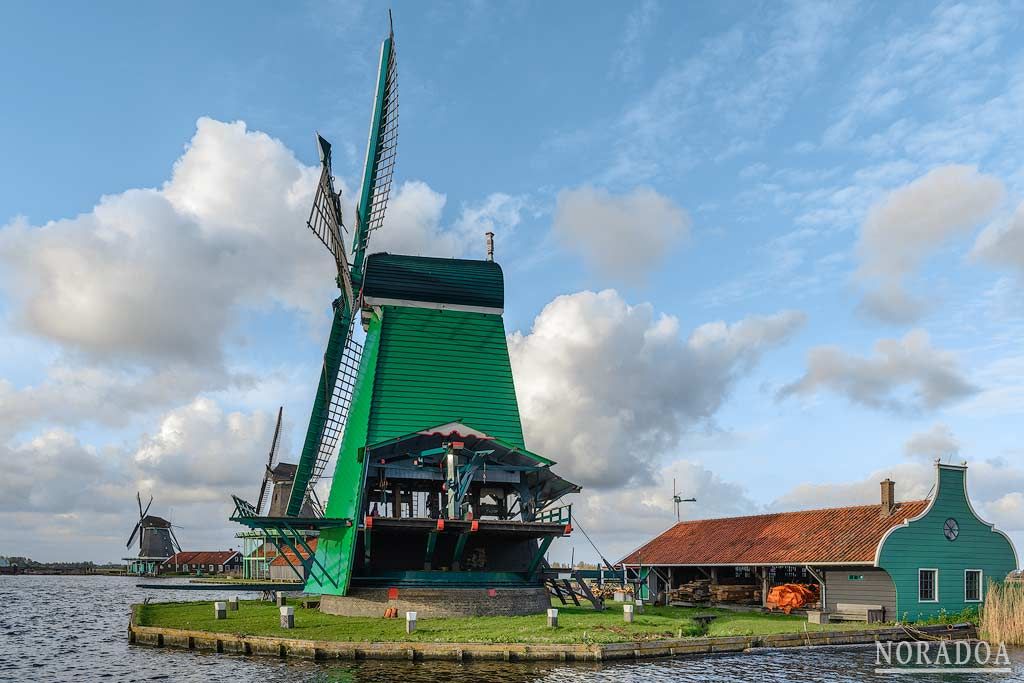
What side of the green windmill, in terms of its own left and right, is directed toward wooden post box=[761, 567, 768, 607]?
back

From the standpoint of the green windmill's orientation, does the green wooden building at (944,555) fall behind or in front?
behind

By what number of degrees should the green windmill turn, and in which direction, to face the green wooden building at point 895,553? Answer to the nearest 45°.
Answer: approximately 180°

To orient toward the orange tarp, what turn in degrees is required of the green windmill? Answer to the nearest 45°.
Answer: approximately 180°

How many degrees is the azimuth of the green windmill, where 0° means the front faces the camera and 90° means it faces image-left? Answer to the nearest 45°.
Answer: approximately 90°

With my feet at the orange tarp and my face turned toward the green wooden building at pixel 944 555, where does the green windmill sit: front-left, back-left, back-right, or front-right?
back-right
